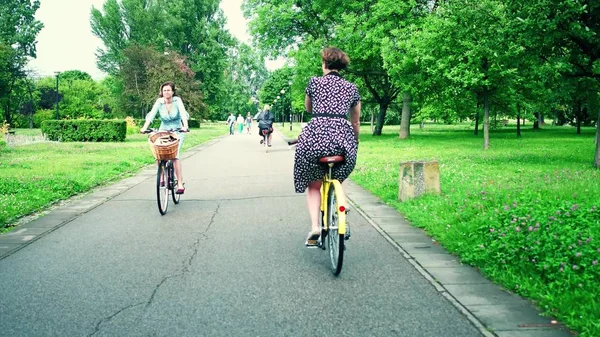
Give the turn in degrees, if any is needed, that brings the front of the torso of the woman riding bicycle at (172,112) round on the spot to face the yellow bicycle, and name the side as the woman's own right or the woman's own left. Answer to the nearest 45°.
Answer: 0° — they already face it

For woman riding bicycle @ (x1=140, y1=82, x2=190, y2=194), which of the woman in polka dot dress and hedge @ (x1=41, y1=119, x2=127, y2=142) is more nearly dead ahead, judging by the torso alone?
the woman in polka dot dress

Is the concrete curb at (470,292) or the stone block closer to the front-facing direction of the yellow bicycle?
the stone block

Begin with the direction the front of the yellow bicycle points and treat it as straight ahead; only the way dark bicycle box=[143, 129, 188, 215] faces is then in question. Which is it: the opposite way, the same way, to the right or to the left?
the opposite way

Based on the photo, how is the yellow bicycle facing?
away from the camera

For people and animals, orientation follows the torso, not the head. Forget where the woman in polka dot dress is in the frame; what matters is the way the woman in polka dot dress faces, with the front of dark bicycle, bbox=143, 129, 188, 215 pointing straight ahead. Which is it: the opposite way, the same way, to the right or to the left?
the opposite way

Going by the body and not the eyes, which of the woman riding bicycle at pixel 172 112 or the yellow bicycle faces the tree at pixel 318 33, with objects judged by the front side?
the yellow bicycle

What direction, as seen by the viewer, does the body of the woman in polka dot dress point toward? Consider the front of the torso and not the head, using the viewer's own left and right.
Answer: facing away from the viewer

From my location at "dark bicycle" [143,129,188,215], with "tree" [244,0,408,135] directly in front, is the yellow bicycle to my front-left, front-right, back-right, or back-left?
back-right

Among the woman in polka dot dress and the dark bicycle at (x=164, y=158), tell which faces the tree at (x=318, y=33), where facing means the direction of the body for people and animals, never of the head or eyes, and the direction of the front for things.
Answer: the woman in polka dot dress
